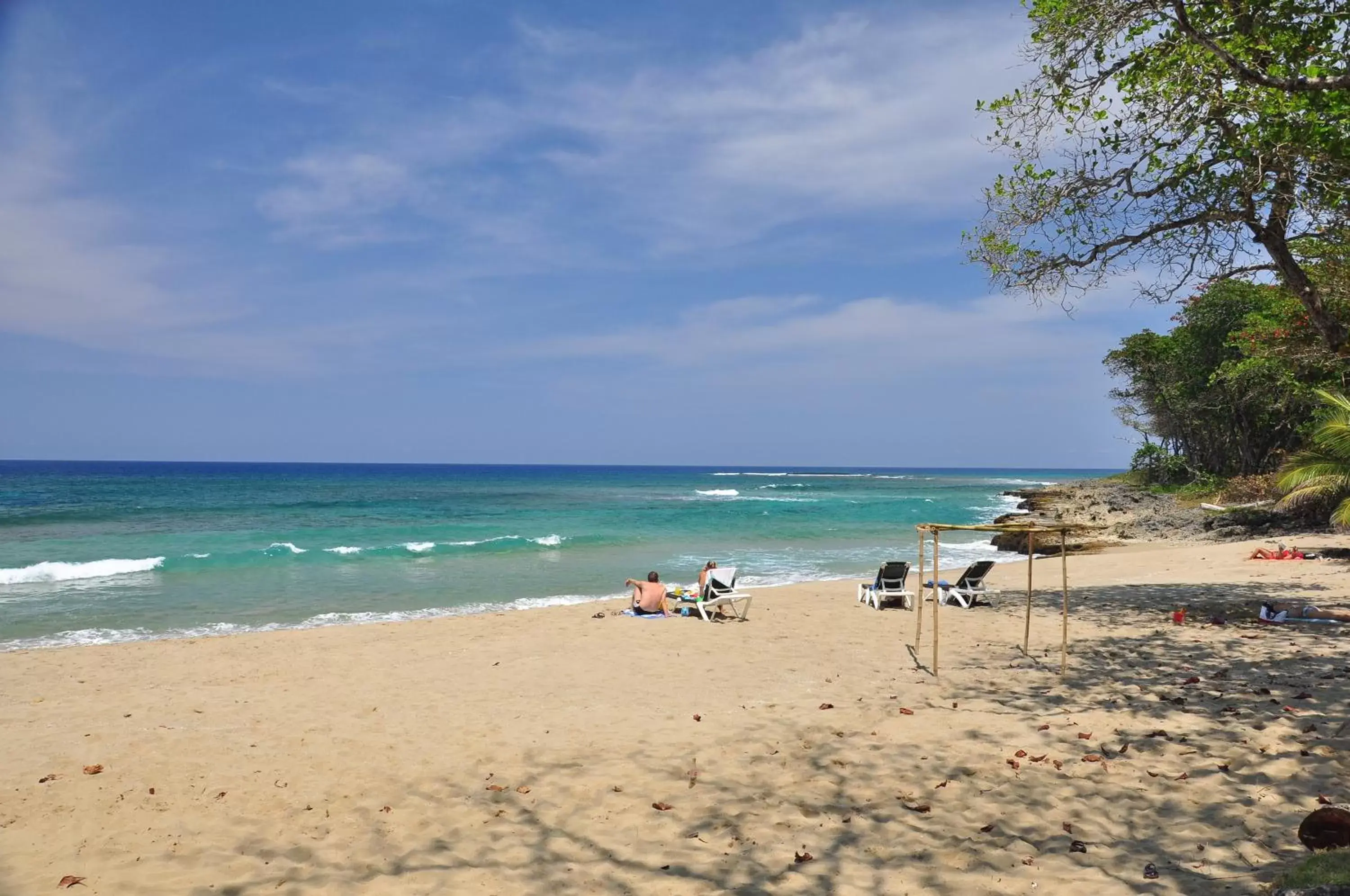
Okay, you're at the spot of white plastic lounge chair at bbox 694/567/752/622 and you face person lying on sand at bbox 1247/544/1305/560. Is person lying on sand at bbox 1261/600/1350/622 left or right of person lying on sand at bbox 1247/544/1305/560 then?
right

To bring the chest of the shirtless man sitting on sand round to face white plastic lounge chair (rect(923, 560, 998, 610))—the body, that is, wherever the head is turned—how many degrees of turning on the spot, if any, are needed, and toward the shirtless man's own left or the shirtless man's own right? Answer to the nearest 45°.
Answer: approximately 135° to the shirtless man's own right

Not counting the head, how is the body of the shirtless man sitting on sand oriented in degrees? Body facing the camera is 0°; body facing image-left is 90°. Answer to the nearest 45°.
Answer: approximately 135°

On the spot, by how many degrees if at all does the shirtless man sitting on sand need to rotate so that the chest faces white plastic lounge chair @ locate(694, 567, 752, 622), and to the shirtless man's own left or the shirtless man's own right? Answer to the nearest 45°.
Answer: approximately 135° to the shirtless man's own right

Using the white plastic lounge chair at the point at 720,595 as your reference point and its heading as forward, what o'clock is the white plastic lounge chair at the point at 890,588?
the white plastic lounge chair at the point at 890,588 is roughly at 4 o'clock from the white plastic lounge chair at the point at 720,595.

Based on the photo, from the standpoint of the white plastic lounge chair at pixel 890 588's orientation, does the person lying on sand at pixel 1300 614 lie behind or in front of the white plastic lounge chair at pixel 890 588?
behind

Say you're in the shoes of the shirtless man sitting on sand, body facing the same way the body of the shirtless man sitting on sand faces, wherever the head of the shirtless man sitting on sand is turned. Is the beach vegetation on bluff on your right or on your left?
on your right

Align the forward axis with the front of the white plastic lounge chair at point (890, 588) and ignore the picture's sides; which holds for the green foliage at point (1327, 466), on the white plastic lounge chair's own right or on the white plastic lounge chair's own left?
on the white plastic lounge chair's own right
